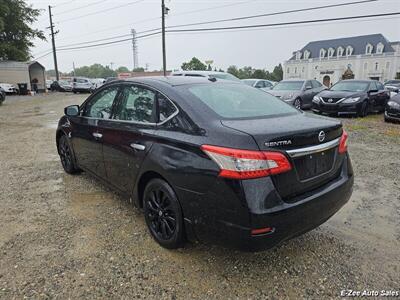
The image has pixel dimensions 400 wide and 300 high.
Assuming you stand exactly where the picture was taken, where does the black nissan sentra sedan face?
facing away from the viewer and to the left of the viewer

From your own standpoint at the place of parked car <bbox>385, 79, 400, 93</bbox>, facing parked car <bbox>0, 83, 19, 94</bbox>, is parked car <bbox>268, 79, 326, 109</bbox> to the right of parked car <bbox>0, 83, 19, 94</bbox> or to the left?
left

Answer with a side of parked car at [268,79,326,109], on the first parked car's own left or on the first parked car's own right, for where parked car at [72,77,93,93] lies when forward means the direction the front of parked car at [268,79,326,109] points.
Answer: on the first parked car's own right

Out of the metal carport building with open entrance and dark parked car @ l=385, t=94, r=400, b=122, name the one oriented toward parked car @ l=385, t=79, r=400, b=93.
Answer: the metal carport building with open entrance

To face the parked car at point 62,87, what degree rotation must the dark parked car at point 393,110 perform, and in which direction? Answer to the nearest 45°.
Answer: approximately 45° to its right

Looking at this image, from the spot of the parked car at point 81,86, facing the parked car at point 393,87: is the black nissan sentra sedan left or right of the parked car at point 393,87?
right

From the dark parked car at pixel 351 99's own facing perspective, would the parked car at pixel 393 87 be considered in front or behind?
behind
